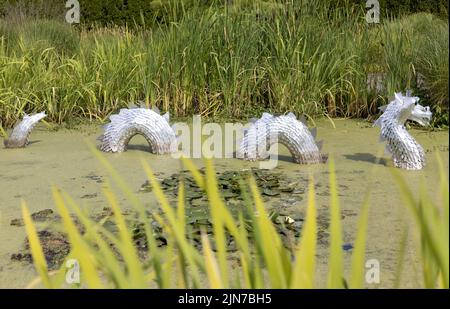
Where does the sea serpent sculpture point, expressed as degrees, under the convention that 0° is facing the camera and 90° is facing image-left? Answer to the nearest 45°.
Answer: approximately 270°
